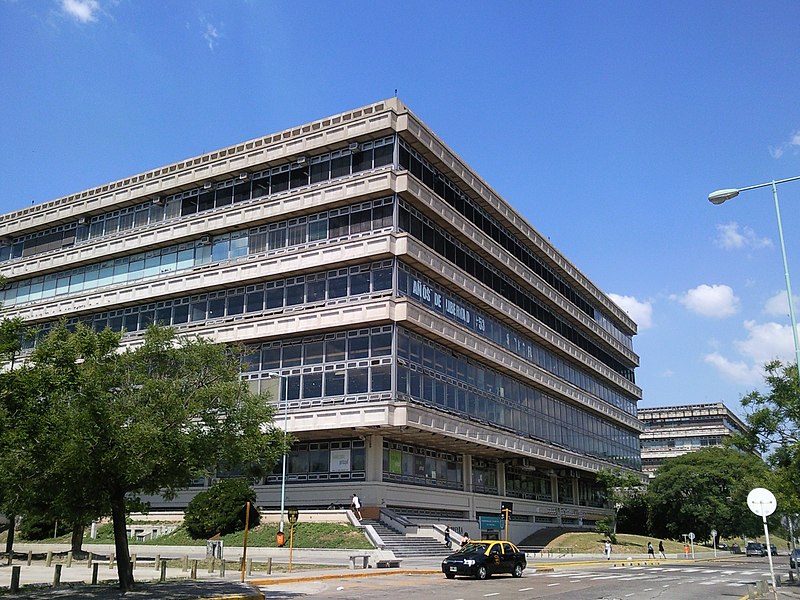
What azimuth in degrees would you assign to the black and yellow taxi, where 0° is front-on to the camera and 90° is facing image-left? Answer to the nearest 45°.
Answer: approximately 45°

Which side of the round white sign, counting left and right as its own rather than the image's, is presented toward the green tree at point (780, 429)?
front

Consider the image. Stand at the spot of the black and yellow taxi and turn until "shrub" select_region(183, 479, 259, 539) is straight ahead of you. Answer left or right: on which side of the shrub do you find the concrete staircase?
right

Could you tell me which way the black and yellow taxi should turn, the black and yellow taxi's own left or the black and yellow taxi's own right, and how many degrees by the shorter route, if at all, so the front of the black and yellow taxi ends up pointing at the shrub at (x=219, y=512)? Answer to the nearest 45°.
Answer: approximately 90° to the black and yellow taxi's own right

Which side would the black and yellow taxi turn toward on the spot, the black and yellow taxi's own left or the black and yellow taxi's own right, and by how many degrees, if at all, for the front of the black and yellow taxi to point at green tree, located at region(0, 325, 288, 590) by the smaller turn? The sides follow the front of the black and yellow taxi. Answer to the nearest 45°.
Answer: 0° — it already faces it

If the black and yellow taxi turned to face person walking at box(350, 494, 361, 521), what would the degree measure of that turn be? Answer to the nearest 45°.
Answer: approximately 90° to its right

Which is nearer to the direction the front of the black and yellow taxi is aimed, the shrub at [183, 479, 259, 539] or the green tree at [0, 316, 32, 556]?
the green tree

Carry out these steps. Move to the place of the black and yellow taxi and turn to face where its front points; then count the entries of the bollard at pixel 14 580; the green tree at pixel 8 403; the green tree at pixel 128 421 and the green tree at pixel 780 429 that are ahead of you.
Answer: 3

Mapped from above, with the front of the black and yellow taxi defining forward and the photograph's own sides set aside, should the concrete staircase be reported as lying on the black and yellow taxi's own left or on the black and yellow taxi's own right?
on the black and yellow taxi's own right
